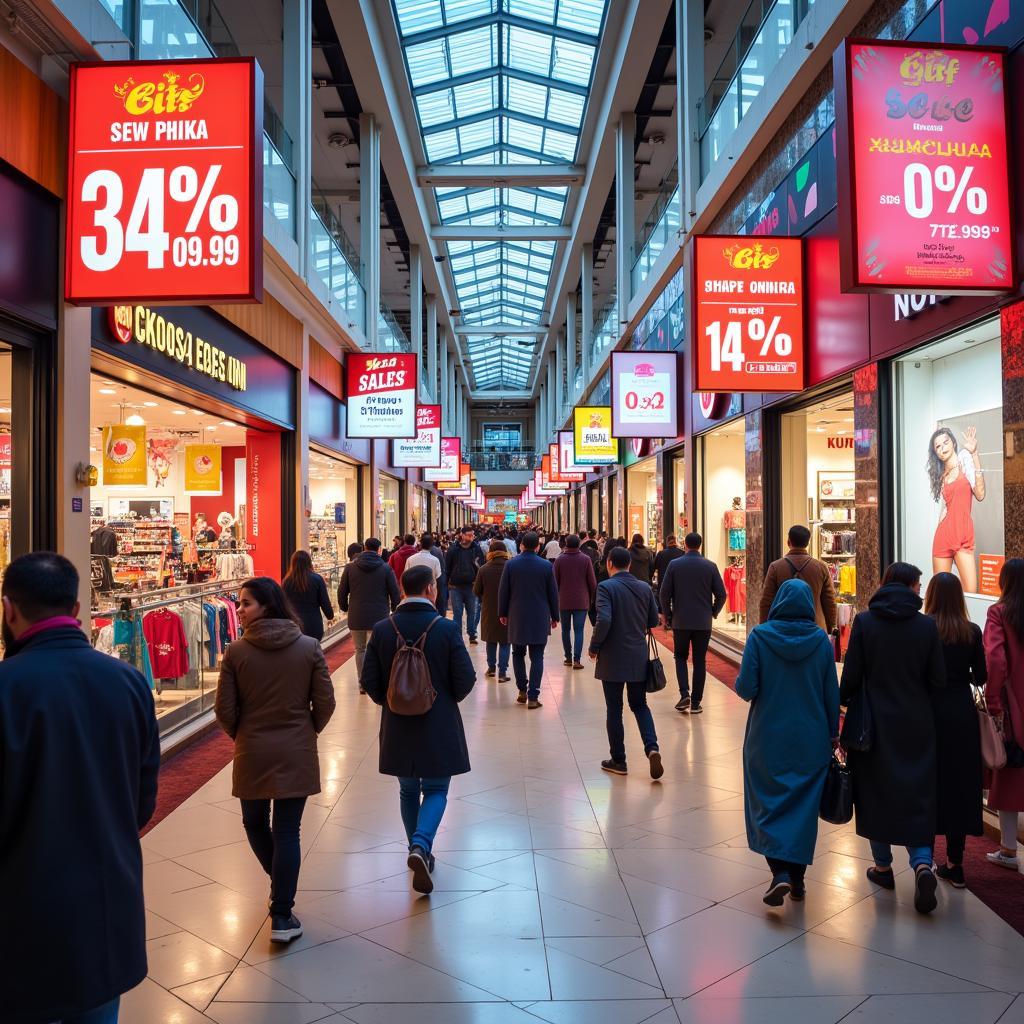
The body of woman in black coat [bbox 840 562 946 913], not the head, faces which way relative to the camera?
away from the camera

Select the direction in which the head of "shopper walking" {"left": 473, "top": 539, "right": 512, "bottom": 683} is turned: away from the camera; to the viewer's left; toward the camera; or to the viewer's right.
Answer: away from the camera

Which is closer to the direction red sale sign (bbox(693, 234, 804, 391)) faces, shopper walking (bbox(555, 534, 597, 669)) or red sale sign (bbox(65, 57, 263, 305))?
the red sale sign

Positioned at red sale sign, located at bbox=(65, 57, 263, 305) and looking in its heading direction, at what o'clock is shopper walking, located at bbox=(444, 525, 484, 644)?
The shopper walking is roughly at 7 o'clock from the red sale sign.

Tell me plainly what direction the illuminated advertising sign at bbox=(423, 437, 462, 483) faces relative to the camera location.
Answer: facing the viewer

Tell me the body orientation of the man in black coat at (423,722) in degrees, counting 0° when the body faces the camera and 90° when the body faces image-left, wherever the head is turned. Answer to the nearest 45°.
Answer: approximately 180°

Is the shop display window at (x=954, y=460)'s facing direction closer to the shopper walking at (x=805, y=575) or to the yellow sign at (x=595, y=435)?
the shopper walking

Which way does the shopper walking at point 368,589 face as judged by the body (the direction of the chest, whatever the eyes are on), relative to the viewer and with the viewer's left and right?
facing away from the viewer

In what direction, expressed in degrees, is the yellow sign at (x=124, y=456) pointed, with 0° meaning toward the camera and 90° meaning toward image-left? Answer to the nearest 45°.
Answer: approximately 0°

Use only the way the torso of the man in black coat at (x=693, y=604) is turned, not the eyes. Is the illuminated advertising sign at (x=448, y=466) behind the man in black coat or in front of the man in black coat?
in front

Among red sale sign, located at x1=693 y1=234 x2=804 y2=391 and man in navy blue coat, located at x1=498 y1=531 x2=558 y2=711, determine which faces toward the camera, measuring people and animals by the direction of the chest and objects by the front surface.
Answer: the red sale sign

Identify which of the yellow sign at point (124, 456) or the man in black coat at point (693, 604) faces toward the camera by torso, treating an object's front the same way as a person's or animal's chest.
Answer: the yellow sign

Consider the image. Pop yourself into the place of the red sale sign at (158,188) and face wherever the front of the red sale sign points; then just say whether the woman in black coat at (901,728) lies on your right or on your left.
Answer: on your left

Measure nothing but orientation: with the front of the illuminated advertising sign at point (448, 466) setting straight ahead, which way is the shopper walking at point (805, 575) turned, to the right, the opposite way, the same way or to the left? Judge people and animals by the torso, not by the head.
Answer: the opposite way

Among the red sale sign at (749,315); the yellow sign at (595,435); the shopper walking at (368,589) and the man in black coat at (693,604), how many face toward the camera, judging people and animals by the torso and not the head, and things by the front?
2

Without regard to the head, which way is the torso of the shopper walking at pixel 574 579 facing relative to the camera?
away from the camera

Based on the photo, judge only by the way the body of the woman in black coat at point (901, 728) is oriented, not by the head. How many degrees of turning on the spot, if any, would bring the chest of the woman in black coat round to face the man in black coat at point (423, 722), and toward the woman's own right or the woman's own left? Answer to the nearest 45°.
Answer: approximately 90° to the woman's own left

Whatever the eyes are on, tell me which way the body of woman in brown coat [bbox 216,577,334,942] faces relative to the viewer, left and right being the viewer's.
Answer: facing away from the viewer
